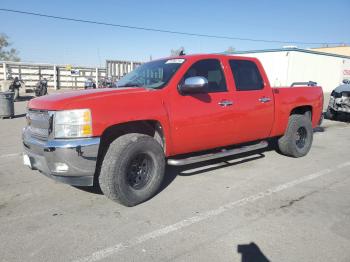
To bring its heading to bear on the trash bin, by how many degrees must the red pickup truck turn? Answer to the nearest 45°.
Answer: approximately 90° to its right

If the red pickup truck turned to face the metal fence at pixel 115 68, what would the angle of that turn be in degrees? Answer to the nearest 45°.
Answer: approximately 135° to its right

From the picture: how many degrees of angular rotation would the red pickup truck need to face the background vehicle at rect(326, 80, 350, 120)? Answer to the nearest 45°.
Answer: approximately 180°

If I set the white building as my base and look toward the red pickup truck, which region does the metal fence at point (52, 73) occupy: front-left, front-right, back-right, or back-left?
front-right

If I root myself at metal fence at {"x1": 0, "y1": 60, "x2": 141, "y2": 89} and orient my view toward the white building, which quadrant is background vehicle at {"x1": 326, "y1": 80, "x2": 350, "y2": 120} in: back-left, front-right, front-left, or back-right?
front-right

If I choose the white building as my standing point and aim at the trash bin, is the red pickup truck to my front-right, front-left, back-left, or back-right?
front-left

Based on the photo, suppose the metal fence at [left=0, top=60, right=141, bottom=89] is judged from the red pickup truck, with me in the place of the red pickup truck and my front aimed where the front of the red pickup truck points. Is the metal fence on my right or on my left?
on my right

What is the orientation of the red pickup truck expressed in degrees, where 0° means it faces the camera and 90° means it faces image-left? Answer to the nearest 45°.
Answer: approximately 45°
